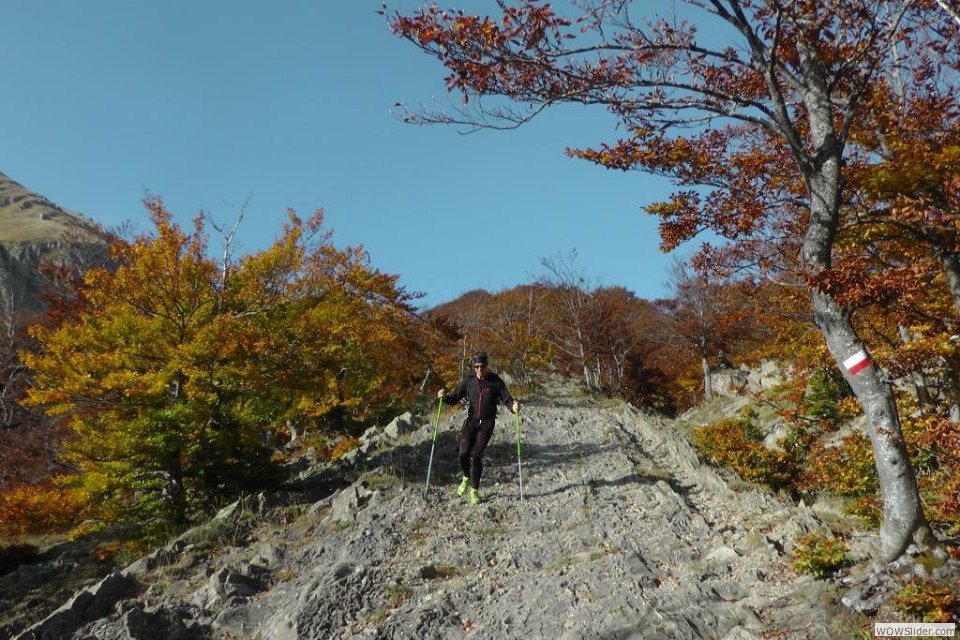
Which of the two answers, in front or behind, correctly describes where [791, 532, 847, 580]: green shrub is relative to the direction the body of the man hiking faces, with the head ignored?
in front

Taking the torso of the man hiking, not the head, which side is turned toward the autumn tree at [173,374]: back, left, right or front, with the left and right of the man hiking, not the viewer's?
right

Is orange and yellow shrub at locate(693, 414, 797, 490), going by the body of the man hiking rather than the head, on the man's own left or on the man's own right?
on the man's own left

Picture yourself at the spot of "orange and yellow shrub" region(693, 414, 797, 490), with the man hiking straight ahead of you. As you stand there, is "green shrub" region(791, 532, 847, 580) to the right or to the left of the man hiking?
left

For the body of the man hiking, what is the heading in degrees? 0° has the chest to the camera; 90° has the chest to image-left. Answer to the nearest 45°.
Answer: approximately 0°

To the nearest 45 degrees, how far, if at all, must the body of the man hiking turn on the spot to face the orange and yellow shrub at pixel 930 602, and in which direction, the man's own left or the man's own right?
approximately 45° to the man's own left
